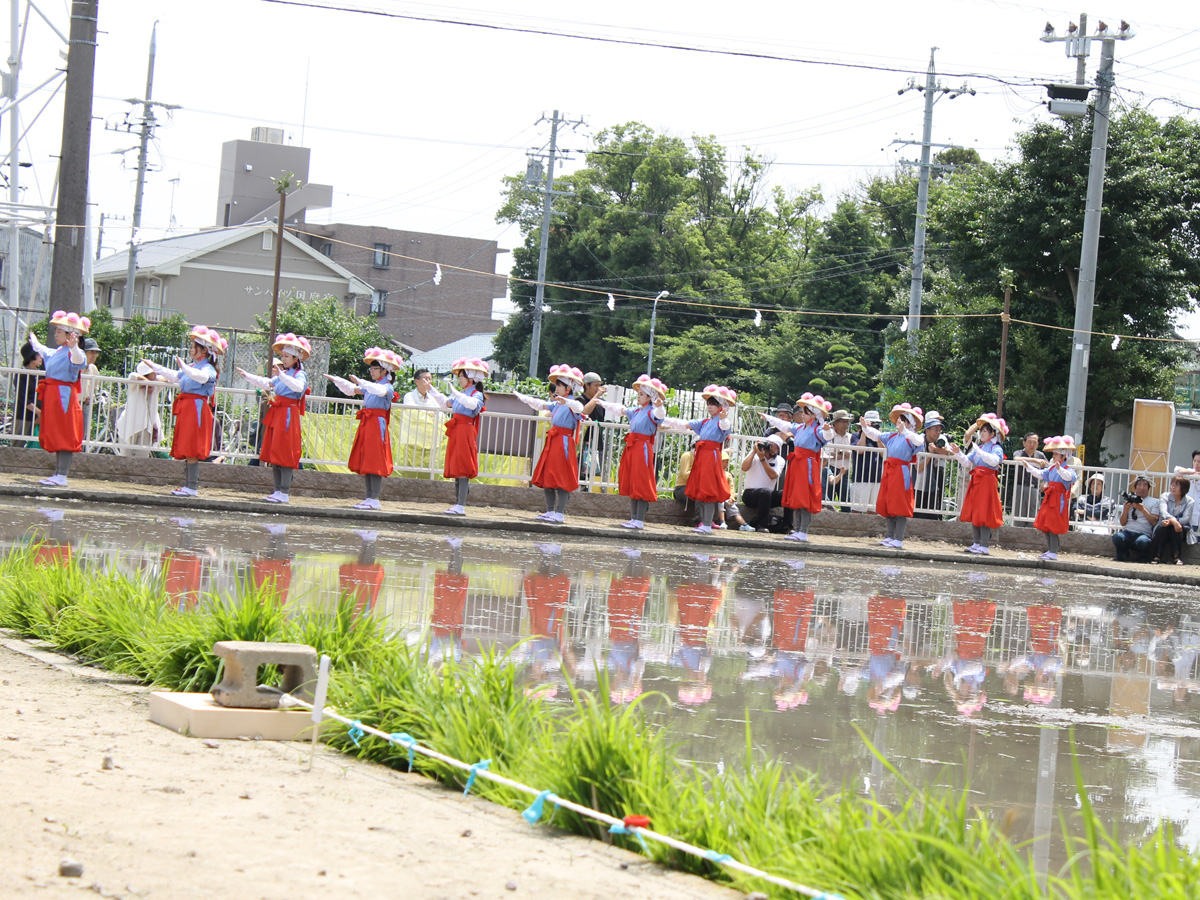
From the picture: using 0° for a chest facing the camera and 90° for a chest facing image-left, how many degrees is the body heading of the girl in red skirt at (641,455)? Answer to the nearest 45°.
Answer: approximately 45°

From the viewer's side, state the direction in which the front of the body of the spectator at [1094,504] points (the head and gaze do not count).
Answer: toward the camera

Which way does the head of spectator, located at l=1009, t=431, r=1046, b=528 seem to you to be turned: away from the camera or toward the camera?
toward the camera

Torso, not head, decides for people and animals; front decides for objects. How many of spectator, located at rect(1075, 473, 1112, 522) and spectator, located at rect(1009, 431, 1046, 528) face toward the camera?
2

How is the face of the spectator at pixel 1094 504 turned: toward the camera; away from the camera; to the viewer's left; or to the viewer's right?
toward the camera

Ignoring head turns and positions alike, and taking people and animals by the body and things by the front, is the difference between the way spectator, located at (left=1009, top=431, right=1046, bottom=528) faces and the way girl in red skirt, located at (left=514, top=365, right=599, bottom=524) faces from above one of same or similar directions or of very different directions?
same or similar directions

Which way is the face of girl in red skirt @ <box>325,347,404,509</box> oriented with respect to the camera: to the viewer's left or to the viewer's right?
to the viewer's left

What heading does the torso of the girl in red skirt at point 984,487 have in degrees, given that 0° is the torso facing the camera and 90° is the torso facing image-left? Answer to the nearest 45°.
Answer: approximately 45°

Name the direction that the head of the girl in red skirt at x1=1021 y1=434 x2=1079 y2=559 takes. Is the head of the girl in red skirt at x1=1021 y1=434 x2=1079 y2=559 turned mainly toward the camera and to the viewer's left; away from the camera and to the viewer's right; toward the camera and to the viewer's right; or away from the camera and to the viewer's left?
toward the camera and to the viewer's left

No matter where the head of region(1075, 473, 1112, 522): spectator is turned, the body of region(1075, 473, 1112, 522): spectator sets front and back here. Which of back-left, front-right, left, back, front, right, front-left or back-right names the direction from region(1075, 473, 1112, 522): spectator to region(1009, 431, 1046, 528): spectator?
front-right

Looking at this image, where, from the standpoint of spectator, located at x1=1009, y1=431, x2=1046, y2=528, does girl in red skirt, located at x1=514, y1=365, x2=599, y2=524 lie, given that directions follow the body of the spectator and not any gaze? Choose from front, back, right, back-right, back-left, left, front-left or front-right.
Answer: front-right

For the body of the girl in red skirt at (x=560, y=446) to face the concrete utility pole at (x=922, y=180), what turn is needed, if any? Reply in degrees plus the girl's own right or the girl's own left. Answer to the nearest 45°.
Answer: approximately 180°

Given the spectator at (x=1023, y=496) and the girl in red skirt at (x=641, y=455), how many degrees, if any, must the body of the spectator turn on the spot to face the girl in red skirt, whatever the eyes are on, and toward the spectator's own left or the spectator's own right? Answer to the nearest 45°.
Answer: approximately 45° to the spectator's own right

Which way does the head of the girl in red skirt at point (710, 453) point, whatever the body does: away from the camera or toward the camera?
toward the camera

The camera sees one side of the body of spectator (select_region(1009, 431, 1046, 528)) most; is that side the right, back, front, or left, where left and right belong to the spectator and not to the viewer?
front

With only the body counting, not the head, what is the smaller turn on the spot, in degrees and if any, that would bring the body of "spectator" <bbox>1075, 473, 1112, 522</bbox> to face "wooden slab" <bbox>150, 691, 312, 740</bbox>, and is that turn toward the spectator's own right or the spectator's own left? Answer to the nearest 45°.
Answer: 0° — they already face it

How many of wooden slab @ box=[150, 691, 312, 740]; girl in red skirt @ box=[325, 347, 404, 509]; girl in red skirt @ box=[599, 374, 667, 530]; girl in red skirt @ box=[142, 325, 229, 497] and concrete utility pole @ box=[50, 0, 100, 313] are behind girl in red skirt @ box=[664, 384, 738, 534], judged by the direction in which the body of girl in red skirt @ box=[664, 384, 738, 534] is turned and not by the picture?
0

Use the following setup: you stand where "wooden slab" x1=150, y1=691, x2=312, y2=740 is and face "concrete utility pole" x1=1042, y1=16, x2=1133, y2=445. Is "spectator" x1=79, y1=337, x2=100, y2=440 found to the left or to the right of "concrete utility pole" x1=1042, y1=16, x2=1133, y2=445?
left
